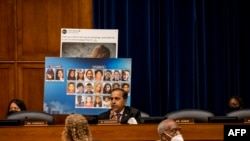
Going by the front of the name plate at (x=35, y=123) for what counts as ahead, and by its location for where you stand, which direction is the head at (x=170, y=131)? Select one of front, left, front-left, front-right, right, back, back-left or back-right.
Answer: front-left

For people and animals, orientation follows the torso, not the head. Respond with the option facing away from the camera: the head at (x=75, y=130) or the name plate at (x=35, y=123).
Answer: the head

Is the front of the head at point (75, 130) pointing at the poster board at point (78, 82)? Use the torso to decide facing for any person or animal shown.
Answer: yes

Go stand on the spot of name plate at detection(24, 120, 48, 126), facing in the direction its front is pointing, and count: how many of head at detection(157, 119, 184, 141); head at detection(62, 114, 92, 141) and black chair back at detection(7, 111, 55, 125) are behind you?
1

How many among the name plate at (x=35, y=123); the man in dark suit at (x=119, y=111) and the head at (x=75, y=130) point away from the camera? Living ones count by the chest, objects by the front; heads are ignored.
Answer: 1

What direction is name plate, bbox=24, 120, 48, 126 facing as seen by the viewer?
toward the camera

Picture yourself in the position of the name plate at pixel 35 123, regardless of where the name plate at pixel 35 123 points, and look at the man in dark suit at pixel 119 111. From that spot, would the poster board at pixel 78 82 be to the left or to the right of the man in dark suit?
left

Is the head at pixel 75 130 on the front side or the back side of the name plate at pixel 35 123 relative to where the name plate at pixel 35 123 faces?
on the front side

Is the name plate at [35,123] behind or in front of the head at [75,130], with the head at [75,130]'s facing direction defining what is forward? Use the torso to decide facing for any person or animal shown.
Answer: in front

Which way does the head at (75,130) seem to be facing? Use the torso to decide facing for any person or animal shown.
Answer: away from the camera

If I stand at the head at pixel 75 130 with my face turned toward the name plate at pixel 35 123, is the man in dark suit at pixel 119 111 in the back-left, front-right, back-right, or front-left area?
front-right

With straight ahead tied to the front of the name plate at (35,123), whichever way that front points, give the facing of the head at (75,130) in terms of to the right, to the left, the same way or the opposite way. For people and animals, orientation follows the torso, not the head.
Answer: the opposite way

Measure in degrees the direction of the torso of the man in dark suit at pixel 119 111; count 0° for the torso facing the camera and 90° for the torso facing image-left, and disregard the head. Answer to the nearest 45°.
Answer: approximately 45°
